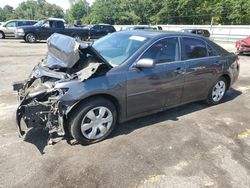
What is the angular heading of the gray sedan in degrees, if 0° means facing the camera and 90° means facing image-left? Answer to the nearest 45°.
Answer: approximately 45°
